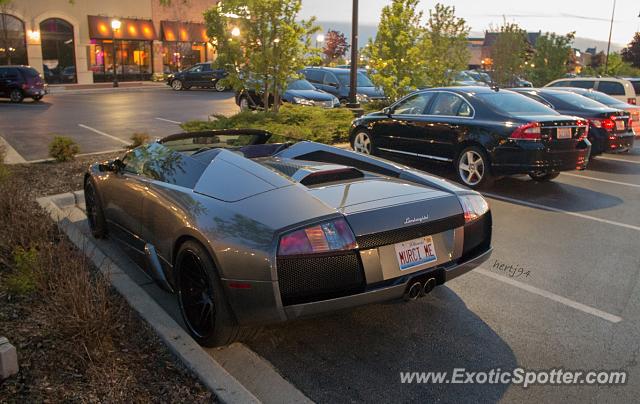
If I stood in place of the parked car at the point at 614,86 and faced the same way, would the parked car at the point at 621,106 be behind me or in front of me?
behind

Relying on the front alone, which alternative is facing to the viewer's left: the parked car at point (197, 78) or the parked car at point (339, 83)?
the parked car at point (197, 78)

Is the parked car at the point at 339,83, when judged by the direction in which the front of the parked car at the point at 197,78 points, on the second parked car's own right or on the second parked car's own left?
on the second parked car's own left

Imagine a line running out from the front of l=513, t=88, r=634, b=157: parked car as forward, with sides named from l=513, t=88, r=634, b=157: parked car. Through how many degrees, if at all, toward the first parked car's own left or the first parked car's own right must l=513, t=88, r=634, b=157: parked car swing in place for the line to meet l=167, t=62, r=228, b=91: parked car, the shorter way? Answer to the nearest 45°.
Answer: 0° — it already faces it

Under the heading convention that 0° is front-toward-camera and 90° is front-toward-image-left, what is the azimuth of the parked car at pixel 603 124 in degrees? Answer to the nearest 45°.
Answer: approximately 135°

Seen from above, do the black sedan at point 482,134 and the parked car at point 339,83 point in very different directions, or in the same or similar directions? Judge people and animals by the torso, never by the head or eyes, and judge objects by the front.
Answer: very different directions

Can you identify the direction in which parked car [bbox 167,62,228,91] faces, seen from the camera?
facing to the left of the viewer

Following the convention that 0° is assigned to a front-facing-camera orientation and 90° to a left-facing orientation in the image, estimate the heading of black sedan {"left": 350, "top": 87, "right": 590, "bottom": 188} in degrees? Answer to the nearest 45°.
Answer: approximately 135°

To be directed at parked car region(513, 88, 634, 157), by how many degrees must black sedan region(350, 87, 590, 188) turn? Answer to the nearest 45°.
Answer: approximately 90° to its right

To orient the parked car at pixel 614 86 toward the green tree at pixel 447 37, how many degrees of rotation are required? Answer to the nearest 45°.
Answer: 0° — it already faces it

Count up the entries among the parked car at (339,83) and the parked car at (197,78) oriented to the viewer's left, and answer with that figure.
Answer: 1
